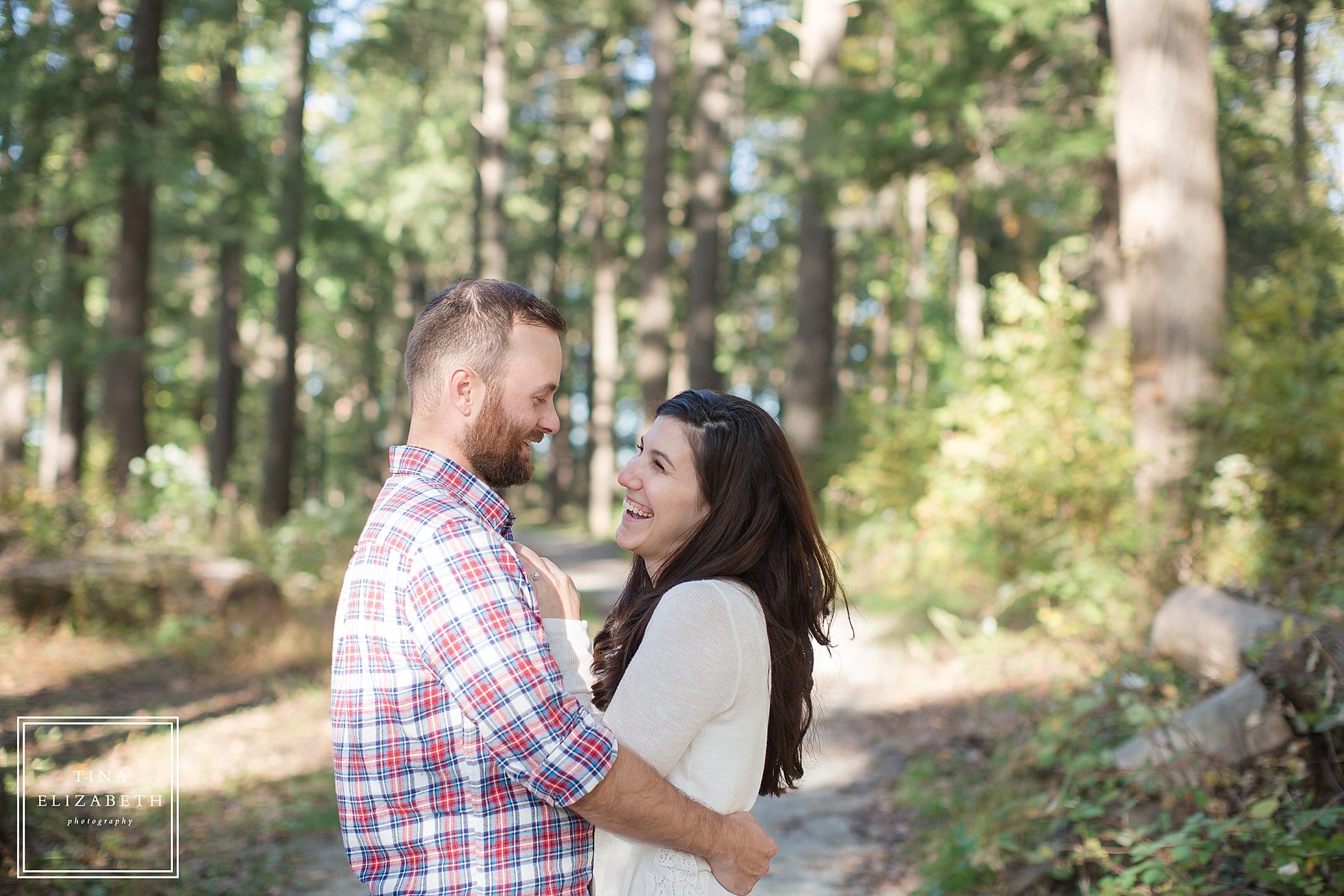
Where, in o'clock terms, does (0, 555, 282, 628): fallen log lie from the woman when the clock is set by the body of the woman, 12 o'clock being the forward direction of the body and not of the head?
The fallen log is roughly at 2 o'clock from the woman.

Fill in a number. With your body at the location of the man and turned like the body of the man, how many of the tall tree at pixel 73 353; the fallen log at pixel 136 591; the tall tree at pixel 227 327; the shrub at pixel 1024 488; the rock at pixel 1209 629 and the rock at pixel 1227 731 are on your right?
0

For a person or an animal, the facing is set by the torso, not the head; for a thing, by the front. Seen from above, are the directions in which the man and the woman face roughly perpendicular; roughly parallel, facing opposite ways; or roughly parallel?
roughly parallel, facing opposite ways

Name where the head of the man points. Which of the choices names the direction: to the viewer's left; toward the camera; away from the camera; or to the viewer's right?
to the viewer's right

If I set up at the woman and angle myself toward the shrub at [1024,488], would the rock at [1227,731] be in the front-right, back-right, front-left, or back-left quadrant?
front-right

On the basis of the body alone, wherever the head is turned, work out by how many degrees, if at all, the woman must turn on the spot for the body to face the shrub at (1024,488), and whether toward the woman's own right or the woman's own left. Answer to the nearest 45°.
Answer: approximately 90° to the woman's own right

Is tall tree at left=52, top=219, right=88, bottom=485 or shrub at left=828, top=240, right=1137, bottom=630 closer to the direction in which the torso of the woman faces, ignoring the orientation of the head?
the tall tree

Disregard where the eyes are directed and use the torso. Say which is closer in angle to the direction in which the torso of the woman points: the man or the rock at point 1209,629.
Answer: the man

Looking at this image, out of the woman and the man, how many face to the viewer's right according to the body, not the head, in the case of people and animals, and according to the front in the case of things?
1

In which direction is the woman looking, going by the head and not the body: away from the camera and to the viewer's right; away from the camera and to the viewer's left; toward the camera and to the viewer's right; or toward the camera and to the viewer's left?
toward the camera and to the viewer's left

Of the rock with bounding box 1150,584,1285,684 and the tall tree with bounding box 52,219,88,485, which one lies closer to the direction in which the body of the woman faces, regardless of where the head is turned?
the tall tree

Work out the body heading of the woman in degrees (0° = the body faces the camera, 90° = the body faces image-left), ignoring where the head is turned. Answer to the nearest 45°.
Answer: approximately 90°

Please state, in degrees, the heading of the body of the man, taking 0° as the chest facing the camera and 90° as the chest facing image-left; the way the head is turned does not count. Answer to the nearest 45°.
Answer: approximately 270°
